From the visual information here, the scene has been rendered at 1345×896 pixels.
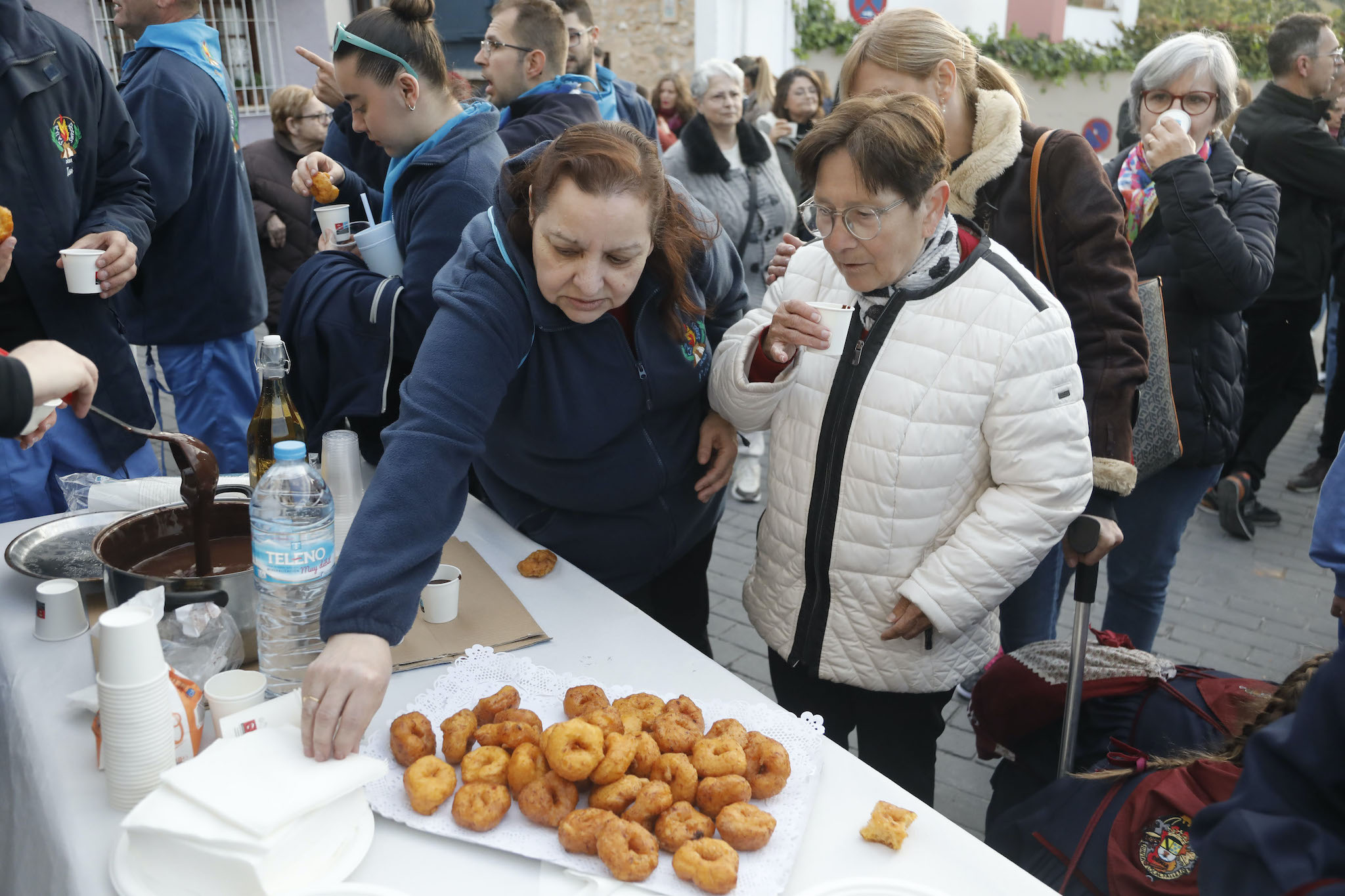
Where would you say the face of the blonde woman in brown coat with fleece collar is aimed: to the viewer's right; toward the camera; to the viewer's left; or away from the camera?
to the viewer's left

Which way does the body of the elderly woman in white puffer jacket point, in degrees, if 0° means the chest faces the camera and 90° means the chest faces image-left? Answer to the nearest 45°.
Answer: approximately 45°

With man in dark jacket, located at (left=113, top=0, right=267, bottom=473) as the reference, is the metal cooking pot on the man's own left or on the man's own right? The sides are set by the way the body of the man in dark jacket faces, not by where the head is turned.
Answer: on the man's own left

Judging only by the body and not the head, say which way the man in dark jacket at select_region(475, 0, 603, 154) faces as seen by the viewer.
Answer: to the viewer's left

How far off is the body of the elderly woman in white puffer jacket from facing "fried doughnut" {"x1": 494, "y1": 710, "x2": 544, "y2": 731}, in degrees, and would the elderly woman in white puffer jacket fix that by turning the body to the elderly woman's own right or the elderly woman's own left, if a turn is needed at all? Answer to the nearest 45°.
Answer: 0° — they already face it

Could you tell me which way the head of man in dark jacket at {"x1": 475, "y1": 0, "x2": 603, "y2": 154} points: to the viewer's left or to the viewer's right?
to the viewer's left

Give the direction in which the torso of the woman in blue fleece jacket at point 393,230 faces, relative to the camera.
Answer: to the viewer's left

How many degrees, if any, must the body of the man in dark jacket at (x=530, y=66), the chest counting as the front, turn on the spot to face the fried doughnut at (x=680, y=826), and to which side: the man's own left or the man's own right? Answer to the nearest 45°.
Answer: approximately 90° to the man's own left

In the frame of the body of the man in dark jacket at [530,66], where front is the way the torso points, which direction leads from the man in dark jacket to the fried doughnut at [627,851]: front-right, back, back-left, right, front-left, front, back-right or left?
left
